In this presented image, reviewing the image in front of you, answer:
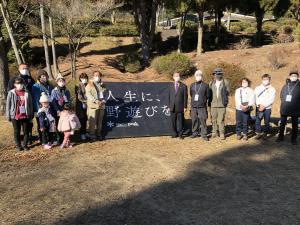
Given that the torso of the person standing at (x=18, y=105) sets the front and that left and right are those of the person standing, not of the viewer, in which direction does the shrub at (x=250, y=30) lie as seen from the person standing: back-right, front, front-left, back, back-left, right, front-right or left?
back-left

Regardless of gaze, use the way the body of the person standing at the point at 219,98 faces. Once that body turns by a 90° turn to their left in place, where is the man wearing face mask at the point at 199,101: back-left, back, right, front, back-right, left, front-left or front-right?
back

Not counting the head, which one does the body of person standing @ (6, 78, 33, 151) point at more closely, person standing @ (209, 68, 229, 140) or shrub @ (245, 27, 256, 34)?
the person standing

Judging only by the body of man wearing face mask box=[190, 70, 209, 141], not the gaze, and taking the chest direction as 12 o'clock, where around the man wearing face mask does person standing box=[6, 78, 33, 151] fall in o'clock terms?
The person standing is roughly at 2 o'clock from the man wearing face mask.

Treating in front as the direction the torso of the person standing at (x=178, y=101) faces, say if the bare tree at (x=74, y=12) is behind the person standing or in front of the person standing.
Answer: behind

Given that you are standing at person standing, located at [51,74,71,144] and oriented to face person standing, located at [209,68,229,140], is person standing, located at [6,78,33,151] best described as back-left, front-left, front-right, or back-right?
back-right

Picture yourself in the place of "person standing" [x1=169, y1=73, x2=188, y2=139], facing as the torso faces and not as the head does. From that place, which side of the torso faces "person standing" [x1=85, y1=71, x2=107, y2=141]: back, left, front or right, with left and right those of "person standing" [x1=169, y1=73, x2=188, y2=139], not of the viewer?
right

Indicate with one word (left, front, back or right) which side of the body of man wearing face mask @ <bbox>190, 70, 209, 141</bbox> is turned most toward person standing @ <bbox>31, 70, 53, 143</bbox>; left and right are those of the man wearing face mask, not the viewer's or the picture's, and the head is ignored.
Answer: right

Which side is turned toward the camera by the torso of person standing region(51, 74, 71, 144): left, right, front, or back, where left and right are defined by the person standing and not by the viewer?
front

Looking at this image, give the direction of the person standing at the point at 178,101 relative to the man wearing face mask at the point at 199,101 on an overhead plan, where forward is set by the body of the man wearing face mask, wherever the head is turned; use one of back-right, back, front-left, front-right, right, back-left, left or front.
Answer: right

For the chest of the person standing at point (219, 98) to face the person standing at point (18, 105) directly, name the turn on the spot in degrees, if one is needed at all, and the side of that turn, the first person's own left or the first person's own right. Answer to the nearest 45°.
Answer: approximately 45° to the first person's own right

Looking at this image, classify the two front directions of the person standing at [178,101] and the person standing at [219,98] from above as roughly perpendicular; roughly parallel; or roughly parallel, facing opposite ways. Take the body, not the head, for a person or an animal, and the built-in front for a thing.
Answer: roughly parallel

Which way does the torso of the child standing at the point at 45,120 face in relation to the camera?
toward the camera

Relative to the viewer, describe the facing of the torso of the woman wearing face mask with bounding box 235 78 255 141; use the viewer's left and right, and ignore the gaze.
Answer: facing the viewer

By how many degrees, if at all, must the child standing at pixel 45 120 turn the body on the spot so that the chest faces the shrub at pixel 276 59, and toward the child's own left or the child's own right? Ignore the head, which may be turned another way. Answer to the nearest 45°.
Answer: approximately 135° to the child's own left

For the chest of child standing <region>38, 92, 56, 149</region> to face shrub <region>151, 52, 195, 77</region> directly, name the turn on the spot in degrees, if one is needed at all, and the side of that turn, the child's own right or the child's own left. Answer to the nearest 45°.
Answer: approximately 135° to the child's own left

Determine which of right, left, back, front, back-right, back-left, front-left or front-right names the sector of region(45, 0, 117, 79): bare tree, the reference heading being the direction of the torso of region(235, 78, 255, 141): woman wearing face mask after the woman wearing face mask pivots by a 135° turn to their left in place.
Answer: left
